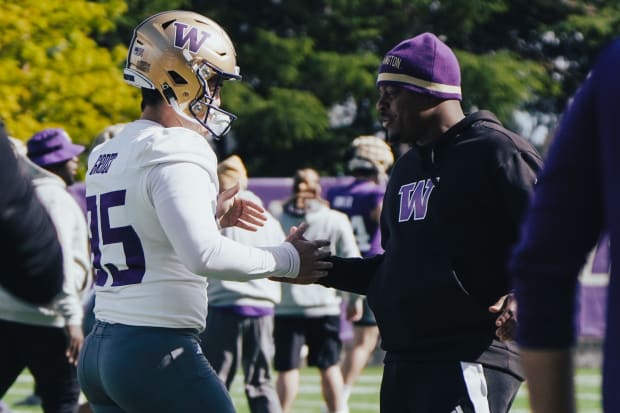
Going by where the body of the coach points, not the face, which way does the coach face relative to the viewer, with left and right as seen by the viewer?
facing the viewer and to the left of the viewer

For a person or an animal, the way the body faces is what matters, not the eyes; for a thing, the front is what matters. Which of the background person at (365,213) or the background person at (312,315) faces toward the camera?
the background person at (312,315)

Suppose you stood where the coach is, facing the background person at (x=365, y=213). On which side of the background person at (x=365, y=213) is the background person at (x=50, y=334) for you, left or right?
left

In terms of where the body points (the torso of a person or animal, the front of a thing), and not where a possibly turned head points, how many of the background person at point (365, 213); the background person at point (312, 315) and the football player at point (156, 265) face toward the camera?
1

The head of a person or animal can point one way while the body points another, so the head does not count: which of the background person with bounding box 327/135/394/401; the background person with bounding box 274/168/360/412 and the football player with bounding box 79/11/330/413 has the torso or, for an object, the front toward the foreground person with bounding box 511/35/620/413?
the background person with bounding box 274/168/360/412

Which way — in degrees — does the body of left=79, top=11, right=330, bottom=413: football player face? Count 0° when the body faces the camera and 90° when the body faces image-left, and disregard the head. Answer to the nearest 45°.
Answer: approximately 225°

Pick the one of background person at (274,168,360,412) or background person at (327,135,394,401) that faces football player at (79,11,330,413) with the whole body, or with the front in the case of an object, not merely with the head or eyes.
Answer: background person at (274,168,360,412)

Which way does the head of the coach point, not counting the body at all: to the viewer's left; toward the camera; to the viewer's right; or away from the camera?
to the viewer's left

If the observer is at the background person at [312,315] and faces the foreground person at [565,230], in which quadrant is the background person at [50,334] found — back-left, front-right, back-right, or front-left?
front-right

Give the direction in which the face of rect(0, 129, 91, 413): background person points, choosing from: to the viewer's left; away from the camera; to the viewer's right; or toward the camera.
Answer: to the viewer's right

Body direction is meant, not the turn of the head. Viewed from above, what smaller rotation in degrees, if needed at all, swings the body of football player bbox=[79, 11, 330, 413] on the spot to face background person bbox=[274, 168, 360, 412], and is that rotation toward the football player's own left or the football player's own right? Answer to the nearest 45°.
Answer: approximately 45° to the football player's own left

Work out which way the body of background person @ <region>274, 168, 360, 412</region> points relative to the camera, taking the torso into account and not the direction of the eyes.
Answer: toward the camera

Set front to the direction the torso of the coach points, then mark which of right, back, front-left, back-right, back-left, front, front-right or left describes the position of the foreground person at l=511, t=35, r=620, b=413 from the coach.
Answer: front-left

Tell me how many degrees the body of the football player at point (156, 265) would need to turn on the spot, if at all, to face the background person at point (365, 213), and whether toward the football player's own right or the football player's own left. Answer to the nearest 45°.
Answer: approximately 45° to the football player's own left

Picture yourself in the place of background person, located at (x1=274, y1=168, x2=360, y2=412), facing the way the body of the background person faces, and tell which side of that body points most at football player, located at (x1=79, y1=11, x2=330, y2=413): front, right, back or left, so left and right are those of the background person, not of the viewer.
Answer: front

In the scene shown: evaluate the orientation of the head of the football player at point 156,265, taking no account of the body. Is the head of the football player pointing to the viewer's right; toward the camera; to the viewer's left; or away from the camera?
to the viewer's right
